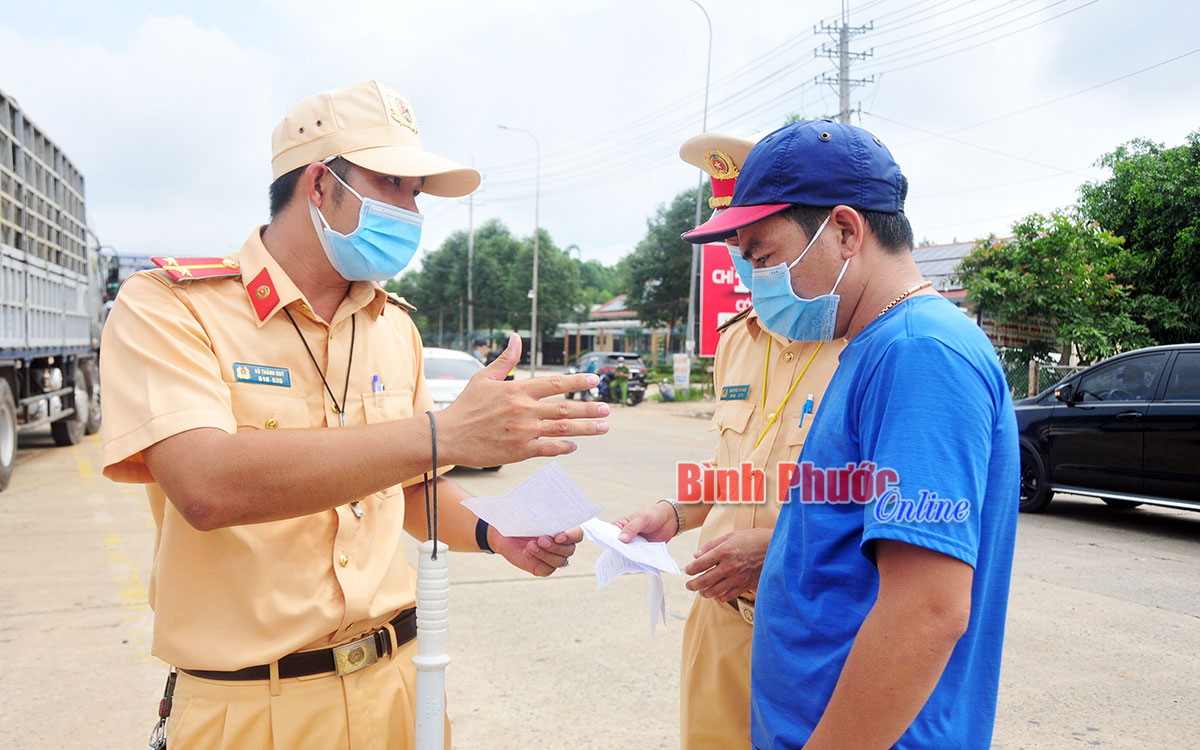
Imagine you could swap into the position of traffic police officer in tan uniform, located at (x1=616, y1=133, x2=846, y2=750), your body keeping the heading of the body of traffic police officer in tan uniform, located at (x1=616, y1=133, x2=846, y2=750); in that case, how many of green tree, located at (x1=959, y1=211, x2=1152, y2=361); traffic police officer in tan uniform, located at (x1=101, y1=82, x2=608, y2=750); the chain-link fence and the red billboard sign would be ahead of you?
1

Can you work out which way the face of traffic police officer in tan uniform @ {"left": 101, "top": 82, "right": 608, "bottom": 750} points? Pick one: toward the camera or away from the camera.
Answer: toward the camera

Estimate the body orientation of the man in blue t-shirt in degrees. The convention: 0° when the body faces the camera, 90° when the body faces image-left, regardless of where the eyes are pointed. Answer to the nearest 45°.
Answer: approximately 90°

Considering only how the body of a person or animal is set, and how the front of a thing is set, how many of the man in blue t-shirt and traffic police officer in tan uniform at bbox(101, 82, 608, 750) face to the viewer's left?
1

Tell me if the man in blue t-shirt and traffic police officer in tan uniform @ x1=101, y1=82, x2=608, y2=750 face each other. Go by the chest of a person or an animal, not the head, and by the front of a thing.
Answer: yes

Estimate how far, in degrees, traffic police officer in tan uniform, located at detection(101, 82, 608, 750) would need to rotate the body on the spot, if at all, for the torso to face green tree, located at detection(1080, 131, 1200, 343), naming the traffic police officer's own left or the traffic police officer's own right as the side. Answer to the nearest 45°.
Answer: approximately 90° to the traffic police officer's own left

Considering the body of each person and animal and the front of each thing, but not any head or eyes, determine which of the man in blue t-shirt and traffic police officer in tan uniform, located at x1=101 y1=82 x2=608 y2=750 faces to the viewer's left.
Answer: the man in blue t-shirt

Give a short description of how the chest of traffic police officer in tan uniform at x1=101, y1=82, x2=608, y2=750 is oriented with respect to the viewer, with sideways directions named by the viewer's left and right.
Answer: facing the viewer and to the right of the viewer

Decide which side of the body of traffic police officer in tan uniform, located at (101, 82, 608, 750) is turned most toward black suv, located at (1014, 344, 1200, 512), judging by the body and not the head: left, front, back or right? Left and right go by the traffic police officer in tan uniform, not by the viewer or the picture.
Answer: left

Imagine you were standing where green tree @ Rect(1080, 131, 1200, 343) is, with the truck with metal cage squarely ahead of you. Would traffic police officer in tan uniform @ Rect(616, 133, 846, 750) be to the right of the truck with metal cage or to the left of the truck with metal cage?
left

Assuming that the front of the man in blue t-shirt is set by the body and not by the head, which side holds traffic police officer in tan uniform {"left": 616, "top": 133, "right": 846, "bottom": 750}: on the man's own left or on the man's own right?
on the man's own right

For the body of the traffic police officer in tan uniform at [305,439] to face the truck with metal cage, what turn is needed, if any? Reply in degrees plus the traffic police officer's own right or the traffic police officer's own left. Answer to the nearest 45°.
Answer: approximately 135° to the traffic police officer's own left

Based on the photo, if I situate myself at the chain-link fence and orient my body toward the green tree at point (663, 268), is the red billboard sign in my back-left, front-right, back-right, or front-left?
front-left

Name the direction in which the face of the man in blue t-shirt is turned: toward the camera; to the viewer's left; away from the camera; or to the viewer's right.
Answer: to the viewer's left

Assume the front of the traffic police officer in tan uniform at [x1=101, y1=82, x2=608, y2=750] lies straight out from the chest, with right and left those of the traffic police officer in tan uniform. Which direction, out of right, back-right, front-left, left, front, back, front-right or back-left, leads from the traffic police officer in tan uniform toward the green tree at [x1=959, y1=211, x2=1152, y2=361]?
left
